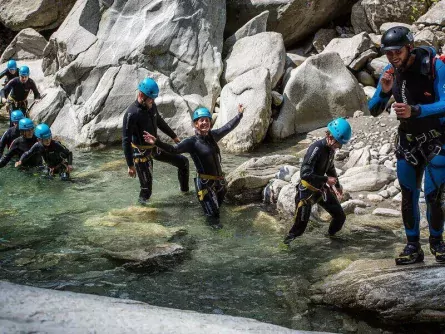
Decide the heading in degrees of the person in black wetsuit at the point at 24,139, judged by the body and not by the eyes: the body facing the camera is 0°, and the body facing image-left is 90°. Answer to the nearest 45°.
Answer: approximately 315°

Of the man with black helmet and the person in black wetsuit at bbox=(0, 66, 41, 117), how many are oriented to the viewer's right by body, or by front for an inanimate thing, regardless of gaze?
0

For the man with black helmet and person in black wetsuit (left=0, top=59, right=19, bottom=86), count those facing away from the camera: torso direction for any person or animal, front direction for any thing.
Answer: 0

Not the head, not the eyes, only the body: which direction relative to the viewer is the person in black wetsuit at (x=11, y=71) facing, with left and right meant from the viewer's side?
facing the viewer and to the right of the viewer

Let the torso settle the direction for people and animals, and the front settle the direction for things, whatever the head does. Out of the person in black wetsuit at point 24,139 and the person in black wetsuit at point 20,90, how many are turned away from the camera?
0

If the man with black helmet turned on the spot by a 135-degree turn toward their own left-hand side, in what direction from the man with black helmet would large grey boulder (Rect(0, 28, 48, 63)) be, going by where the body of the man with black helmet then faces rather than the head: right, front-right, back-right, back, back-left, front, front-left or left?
back-left

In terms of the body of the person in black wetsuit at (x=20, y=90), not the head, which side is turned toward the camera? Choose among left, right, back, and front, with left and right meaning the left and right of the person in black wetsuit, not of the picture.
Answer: front

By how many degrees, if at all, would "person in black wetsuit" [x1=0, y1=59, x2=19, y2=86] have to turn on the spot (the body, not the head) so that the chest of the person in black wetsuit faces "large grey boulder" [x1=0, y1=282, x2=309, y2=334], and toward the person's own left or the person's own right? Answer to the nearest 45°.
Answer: approximately 45° to the person's own right

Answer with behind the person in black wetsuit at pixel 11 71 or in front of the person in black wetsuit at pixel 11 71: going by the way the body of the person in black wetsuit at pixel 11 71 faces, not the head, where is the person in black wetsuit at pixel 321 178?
in front

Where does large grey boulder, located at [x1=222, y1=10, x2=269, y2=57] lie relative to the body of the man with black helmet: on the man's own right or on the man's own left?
on the man's own right

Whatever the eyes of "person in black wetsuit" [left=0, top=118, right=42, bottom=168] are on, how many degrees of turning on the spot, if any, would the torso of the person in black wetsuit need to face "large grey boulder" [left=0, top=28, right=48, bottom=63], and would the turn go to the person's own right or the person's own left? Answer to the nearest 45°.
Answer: approximately 135° to the person's own left

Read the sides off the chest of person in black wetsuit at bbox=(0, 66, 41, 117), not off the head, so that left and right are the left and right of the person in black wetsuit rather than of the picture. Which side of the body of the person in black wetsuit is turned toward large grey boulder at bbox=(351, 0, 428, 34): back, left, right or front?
left
